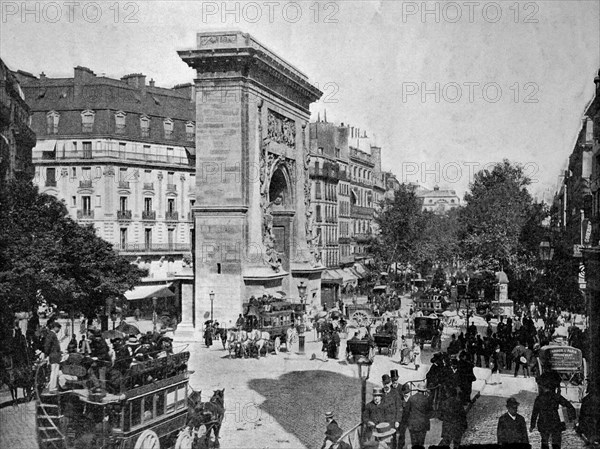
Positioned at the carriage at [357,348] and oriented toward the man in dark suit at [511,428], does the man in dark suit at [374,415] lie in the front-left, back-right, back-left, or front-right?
front-right

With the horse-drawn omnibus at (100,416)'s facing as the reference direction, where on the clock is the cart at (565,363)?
The cart is roughly at 1 o'clock from the horse-drawn omnibus.

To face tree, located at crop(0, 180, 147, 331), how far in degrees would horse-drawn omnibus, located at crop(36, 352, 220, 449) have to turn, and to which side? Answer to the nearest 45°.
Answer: approximately 45° to its left

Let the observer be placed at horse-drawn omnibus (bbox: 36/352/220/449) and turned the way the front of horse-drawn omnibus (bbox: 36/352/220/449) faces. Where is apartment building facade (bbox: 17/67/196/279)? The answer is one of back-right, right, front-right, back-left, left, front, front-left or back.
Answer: front-left

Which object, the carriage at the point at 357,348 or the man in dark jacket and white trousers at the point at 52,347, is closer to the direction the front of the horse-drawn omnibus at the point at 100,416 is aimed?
the carriage

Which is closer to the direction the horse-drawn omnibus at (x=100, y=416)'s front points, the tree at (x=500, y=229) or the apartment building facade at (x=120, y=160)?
the tree

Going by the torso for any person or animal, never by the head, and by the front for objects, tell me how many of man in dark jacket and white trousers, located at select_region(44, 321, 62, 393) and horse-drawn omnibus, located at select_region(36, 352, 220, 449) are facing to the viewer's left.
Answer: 0

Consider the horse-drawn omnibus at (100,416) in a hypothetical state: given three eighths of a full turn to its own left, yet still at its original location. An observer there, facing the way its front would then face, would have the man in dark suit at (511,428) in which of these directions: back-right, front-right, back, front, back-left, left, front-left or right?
back

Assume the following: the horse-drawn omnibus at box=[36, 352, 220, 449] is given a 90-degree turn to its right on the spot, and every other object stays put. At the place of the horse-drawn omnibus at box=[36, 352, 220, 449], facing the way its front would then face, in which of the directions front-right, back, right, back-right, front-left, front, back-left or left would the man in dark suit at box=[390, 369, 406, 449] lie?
front-left

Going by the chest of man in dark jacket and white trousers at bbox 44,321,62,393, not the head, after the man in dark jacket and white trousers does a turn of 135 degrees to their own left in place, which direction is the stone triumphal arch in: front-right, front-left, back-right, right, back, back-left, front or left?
right

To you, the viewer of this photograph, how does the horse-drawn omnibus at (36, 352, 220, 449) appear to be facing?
facing away from the viewer and to the right of the viewer

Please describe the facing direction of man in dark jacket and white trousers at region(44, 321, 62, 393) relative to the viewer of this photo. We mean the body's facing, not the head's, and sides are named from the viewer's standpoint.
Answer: facing to the right of the viewer

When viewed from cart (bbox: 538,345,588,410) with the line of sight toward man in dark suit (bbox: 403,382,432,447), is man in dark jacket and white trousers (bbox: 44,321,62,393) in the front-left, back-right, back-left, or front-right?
front-right
